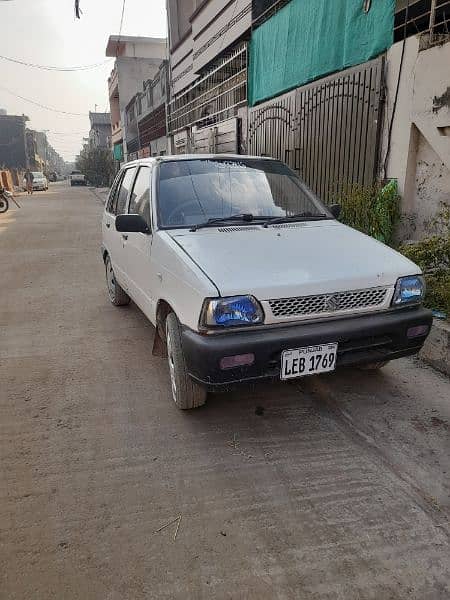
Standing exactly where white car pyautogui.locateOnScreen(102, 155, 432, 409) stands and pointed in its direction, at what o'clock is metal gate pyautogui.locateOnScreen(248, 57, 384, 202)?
The metal gate is roughly at 8 o'clock from the white car.

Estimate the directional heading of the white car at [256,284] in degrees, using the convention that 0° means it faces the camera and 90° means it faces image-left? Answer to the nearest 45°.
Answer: approximately 315°

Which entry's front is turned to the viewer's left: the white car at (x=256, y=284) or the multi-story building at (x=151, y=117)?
the multi-story building

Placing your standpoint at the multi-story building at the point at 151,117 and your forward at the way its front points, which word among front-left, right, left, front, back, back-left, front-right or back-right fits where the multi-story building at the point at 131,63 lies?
right

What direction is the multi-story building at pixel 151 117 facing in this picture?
to the viewer's left

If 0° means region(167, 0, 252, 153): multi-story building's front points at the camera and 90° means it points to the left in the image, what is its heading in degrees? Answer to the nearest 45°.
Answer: approximately 45°

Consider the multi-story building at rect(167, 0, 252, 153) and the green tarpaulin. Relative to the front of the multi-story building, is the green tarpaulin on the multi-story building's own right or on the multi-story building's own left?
on the multi-story building's own left

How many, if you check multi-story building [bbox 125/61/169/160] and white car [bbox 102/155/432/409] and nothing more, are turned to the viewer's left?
1

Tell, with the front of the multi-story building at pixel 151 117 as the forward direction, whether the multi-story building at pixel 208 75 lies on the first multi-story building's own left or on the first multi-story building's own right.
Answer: on the first multi-story building's own left

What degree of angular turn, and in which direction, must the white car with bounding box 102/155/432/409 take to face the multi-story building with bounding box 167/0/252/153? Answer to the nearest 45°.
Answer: approximately 135° to its left

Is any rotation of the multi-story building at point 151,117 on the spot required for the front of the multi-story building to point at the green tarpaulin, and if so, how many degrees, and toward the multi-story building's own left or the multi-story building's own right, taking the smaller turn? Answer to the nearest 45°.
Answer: approximately 90° to the multi-story building's own left

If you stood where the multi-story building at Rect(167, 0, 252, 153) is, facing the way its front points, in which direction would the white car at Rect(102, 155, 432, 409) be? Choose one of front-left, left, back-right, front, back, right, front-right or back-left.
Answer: front-left

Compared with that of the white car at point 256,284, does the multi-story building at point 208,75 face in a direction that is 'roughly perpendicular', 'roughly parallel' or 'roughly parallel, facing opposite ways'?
roughly perpendicular

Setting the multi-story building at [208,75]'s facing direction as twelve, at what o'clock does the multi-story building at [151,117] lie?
the multi-story building at [151,117] is roughly at 4 o'clock from the multi-story building at [208,75].

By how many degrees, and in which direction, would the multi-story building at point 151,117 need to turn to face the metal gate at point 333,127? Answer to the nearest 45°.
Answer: approximately 90° to its left

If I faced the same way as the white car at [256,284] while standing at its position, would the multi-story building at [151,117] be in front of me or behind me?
behind
